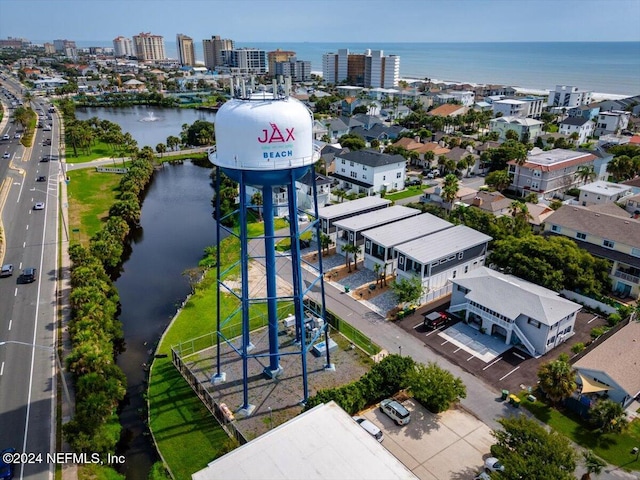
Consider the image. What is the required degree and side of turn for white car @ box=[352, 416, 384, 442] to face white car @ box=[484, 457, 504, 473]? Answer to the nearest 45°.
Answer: approximately 135° to its right

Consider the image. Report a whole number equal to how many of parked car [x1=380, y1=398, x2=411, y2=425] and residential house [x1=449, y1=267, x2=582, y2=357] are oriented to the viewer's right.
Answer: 0

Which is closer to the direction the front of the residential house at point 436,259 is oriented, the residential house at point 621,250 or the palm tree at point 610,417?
the palm tree

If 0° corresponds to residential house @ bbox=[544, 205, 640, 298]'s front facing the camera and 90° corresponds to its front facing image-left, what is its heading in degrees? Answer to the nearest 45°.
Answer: approximately 45°

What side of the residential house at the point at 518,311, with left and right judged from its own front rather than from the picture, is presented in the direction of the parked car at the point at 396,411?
front

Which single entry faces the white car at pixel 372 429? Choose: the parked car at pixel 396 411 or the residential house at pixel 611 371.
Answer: the residential house
